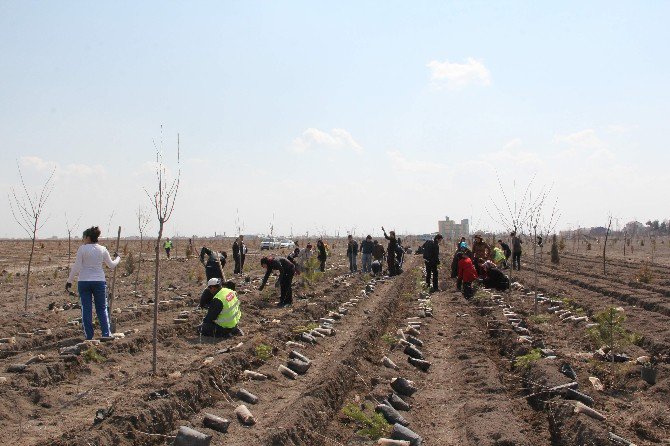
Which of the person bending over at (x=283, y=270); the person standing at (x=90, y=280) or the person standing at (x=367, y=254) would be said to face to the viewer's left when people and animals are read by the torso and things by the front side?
the person bending over at (x=283, y=270)

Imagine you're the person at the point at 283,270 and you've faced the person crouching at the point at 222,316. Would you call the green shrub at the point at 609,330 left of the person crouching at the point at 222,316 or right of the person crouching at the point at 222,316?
left

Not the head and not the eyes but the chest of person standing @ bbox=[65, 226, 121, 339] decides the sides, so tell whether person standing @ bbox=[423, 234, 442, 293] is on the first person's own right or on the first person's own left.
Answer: on the first person's own right

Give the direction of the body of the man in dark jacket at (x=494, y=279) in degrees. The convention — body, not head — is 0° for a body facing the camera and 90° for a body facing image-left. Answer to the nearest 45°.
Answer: approximately 90°

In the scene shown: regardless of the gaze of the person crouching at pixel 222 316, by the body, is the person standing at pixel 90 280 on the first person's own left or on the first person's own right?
on the first person's own left

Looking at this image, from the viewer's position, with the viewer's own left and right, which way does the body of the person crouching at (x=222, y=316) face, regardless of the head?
facing away from the viewer and to the left of the viewer

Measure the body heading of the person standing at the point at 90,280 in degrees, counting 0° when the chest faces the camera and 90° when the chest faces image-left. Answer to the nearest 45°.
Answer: approximately 180°

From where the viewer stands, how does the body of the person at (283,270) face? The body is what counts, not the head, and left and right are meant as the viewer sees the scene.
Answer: facing to the left of the viewer

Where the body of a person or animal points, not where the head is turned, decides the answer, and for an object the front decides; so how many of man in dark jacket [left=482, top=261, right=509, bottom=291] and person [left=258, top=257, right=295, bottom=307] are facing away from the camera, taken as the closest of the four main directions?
0
